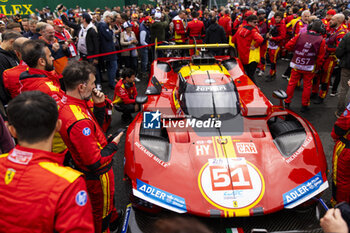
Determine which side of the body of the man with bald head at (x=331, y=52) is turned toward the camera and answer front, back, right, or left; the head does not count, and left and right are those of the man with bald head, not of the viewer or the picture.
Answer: left

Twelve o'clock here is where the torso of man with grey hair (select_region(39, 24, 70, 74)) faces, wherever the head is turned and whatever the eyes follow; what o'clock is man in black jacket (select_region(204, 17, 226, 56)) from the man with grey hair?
The man in black jacket is roughly at 10 o'clock from the man with grey hair.

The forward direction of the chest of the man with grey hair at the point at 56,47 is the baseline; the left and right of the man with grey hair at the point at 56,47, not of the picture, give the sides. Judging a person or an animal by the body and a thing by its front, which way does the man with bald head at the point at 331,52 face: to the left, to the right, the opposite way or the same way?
the opposite way

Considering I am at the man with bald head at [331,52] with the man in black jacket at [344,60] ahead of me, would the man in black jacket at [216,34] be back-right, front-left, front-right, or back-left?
back-right

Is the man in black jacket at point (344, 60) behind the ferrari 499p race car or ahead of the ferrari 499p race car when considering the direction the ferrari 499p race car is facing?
behind

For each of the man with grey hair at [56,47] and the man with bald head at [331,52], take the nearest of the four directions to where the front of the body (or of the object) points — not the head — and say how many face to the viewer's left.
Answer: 1

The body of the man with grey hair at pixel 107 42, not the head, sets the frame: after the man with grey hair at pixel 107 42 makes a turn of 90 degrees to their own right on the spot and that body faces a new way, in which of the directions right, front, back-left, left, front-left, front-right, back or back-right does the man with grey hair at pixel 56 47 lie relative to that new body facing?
front-right

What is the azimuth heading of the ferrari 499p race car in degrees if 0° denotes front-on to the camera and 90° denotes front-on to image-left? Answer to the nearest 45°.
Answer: approximately 0°

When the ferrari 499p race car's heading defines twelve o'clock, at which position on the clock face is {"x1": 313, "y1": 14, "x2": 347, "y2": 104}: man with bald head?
The man with bald head is roughly at 7 o'clock from the ferrari 499p race car.
